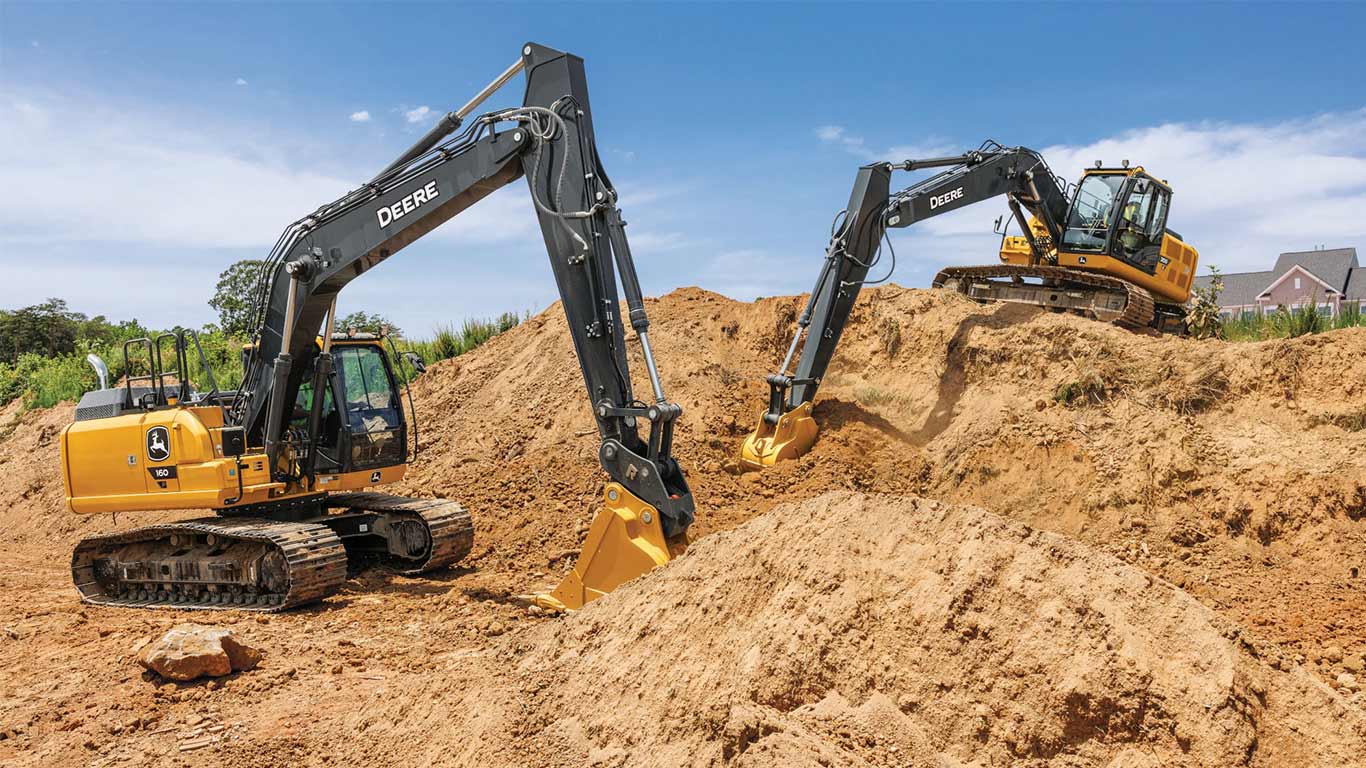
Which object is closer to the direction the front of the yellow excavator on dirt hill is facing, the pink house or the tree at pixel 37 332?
the tree

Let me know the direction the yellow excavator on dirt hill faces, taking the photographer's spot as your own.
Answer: facing the viewer and to the left of the viewer

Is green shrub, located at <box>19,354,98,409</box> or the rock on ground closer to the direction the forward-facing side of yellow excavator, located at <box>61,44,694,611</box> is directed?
the rock on ground

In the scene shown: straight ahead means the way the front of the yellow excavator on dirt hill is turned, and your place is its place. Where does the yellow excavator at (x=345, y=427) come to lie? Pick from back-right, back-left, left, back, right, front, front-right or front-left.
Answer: front

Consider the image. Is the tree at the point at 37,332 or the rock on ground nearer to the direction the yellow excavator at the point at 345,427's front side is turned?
the rock on ground

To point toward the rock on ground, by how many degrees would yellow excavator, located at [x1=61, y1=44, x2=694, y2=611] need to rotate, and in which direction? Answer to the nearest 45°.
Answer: approximately 90° to its right

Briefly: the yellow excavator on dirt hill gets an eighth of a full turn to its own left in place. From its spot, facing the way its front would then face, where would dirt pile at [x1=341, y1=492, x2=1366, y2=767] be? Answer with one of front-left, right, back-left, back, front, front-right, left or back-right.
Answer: front

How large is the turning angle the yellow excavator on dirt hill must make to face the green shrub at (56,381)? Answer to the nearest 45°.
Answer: approximately 45° to its right

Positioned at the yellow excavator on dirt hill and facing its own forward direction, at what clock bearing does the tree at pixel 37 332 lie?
The tree is roughly at 2 o'clock from the yellow excavator on dirt hill.

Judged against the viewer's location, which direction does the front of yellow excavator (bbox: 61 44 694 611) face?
facing the viewer and to the right of the viewer

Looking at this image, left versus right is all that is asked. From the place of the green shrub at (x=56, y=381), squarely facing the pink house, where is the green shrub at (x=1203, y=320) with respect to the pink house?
right

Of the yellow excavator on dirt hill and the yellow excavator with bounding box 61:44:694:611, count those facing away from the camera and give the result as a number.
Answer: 0

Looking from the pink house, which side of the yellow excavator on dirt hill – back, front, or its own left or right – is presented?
back
